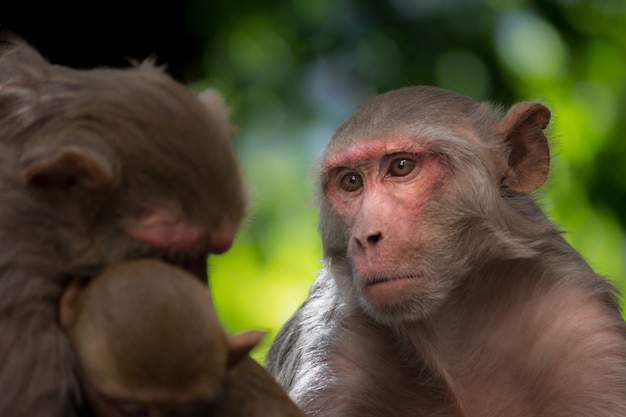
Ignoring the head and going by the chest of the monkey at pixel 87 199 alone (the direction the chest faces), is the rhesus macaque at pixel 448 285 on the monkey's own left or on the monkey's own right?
on the monkey's own left

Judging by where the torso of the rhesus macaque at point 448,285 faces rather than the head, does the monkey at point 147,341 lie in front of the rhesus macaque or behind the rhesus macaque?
in front

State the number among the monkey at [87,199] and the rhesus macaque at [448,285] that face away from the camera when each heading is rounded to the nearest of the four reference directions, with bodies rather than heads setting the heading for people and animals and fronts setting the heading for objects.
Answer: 0

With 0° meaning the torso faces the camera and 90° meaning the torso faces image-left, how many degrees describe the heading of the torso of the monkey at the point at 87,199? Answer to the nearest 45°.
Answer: approximately 315°

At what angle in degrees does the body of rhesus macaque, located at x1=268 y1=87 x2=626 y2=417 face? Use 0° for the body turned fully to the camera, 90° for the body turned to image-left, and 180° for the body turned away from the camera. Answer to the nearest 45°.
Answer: approximately 45°

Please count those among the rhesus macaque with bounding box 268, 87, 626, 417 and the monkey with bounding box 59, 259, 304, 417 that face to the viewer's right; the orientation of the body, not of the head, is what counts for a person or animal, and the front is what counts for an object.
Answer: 0
